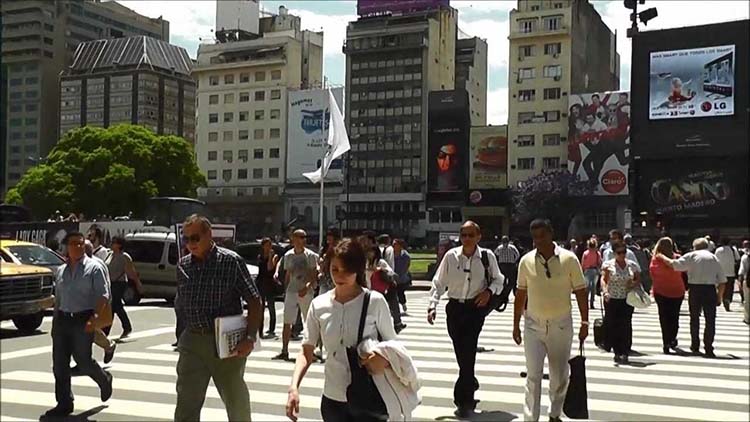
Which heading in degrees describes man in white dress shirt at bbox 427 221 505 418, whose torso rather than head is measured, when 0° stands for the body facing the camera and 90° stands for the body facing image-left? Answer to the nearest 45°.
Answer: approximately 0°

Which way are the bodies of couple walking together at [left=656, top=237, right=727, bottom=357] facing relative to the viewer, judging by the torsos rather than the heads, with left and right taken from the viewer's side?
facing away from the viewer

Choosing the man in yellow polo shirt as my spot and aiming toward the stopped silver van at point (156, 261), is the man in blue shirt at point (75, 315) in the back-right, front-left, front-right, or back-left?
front-left

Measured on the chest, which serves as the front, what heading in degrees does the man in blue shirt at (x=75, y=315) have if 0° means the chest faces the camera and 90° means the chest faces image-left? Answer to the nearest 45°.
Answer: approximately 45°

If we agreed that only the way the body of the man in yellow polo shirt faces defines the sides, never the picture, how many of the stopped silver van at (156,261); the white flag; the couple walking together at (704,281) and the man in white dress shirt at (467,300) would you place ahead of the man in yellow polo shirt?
0

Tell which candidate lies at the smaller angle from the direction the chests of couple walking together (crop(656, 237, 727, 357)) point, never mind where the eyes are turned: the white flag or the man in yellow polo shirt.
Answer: the white flag

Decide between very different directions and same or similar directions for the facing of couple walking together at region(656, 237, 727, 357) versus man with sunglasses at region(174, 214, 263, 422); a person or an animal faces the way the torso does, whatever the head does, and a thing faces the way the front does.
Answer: very different directions

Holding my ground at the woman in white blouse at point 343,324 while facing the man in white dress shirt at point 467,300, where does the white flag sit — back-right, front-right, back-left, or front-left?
front-left

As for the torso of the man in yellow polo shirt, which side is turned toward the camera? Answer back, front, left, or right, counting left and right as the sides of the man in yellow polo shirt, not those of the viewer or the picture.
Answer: front

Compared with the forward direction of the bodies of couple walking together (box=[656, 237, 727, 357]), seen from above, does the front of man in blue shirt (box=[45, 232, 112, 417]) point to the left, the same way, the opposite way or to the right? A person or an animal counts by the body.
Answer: the opposite way

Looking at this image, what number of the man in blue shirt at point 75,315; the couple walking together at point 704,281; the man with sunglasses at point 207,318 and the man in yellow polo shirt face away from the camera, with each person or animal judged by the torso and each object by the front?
1

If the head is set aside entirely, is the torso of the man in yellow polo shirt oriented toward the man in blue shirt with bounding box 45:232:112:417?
no

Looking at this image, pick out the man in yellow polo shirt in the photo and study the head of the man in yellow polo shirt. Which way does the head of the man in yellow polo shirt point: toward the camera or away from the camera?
toward the camera

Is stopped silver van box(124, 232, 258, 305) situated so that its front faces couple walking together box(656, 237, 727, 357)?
no
